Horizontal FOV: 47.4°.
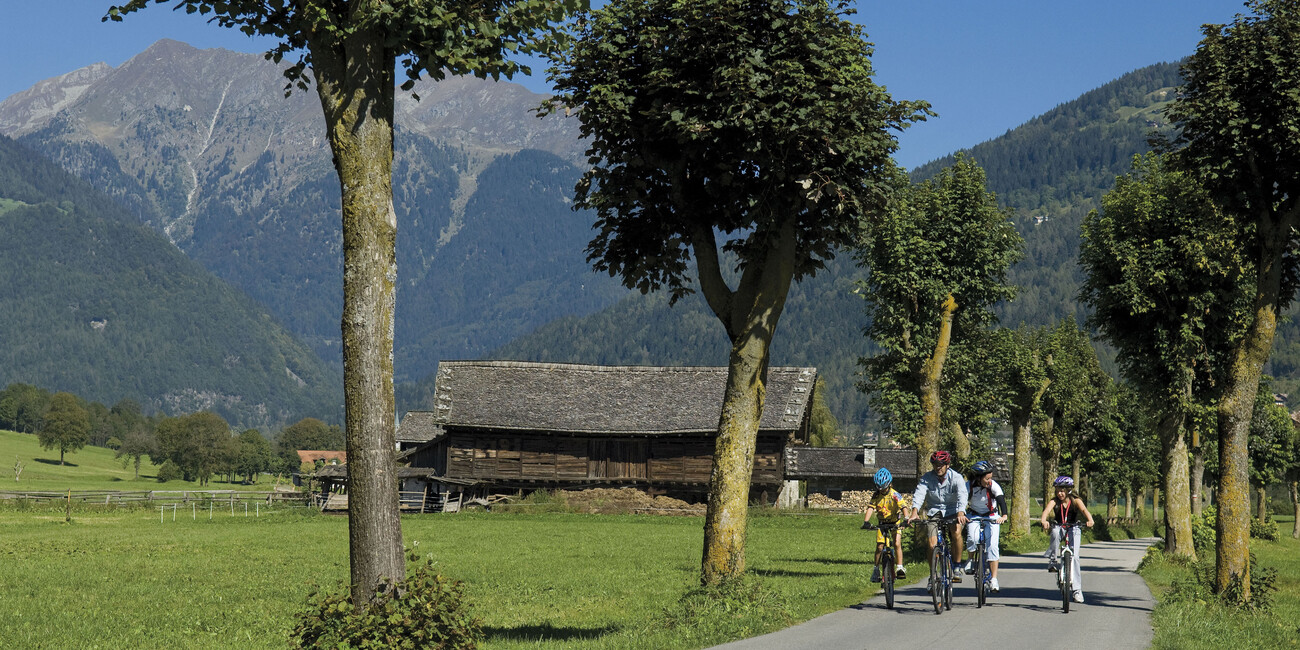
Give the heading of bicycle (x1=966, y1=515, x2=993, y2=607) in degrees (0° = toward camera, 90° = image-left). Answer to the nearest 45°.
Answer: approximately 0°

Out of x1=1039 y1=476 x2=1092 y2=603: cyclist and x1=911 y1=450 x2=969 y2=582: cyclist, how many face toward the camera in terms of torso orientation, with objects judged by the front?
2

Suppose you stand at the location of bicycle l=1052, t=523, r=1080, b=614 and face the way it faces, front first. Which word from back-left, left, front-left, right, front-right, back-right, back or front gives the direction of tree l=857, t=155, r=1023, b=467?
back

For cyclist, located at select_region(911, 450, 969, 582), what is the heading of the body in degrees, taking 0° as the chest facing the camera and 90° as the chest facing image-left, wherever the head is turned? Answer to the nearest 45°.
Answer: approximately 0°
